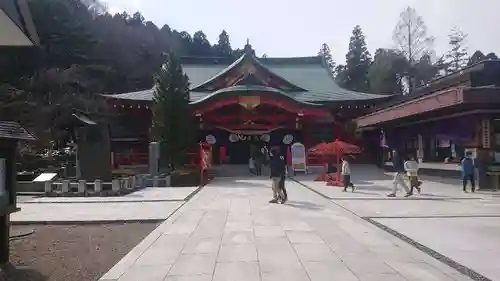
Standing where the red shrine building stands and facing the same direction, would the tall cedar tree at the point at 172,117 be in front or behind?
in front

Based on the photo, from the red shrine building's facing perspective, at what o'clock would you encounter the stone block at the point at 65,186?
The stone block is roughly at 1 o'clock from the red shrine building.

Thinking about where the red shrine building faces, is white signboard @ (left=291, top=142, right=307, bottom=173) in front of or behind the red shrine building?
in front

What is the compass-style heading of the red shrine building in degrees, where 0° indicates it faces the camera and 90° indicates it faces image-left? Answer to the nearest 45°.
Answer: approximately 0°

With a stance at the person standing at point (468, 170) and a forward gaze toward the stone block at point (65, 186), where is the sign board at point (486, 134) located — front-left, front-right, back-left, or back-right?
back-right

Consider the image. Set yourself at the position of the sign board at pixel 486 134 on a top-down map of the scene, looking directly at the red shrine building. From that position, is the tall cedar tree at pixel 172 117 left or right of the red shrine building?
left

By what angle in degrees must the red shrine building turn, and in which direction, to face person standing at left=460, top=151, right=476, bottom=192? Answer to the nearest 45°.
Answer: approximately 45° to its left

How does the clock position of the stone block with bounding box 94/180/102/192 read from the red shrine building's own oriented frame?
The stone block is roughly at 1 o'clock from the red shrine building.
